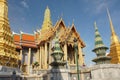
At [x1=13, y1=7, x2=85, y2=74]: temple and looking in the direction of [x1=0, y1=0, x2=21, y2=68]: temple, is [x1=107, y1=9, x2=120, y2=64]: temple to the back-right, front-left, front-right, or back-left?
back-left

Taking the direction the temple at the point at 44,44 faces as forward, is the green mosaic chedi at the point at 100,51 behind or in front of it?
in front

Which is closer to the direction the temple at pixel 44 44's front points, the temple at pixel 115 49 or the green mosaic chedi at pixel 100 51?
the green mosaic chedi

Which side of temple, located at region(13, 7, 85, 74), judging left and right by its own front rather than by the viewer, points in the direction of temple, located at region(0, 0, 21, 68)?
right

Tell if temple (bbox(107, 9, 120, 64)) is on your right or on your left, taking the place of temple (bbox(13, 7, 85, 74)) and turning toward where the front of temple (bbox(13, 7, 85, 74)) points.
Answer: on your left

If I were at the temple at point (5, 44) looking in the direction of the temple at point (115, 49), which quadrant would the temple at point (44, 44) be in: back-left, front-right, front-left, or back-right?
front-left

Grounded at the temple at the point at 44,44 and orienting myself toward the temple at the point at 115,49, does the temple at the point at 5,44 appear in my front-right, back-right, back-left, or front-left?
back-right

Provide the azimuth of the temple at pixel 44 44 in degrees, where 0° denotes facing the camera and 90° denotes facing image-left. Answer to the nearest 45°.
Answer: approximately 315°
